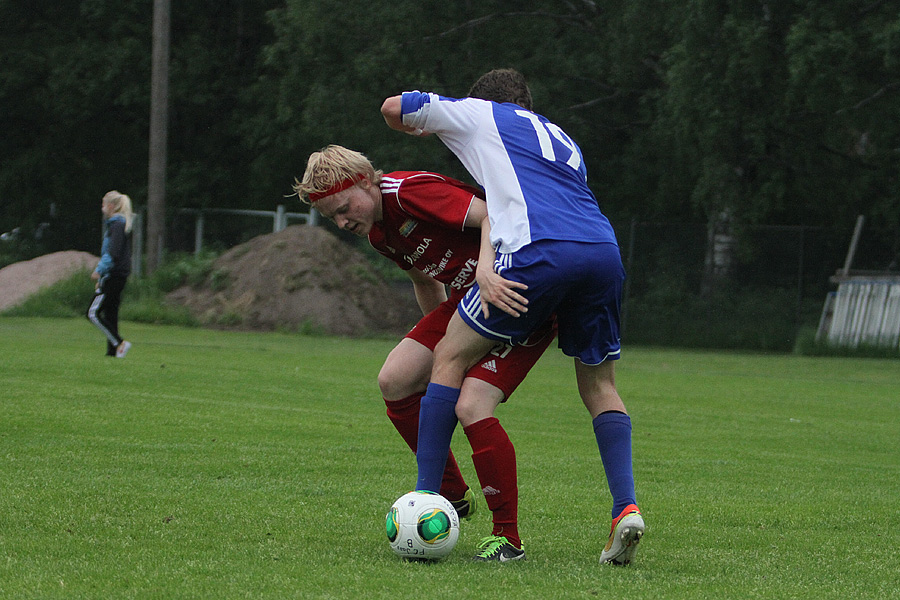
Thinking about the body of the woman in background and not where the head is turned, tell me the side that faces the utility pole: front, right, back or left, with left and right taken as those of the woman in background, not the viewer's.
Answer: right

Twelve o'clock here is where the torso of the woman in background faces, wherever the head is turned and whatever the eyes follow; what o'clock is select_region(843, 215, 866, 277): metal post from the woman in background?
The metal post is roughly at 5 o'clock from the woman in background.

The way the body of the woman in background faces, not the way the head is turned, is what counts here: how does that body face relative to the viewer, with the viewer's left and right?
facing to the left of the viewer

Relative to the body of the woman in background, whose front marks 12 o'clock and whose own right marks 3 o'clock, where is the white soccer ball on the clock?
The white soccer ball is roughly at 9 o'clock from the woman in background.

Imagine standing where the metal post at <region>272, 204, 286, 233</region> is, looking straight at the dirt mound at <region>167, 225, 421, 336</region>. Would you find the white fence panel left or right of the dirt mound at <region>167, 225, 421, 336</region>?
left

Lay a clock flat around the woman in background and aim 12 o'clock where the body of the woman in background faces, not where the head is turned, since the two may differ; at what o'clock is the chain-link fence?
The chain-link fence is roughly at 5 o'clock from the woman in background.
